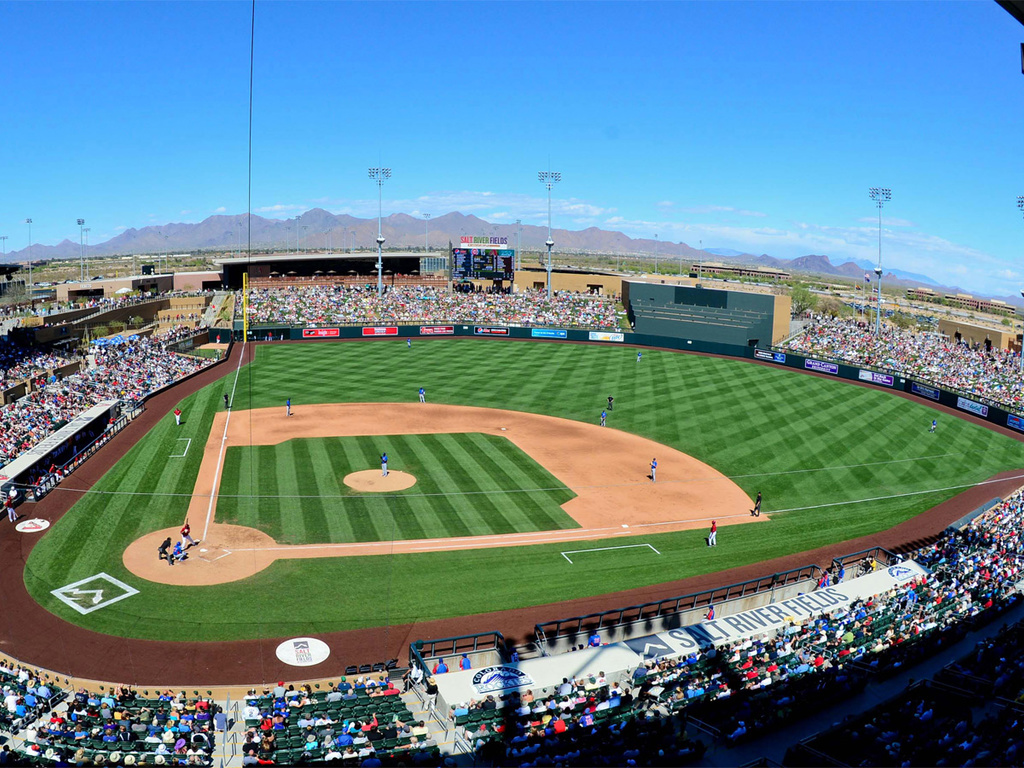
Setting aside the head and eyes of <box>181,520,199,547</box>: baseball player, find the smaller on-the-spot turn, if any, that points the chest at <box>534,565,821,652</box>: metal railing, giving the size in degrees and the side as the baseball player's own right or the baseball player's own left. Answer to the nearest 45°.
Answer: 0° — they already face it

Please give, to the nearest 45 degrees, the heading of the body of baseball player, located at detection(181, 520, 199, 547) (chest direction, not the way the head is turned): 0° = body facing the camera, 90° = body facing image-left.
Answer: approximately 315°
